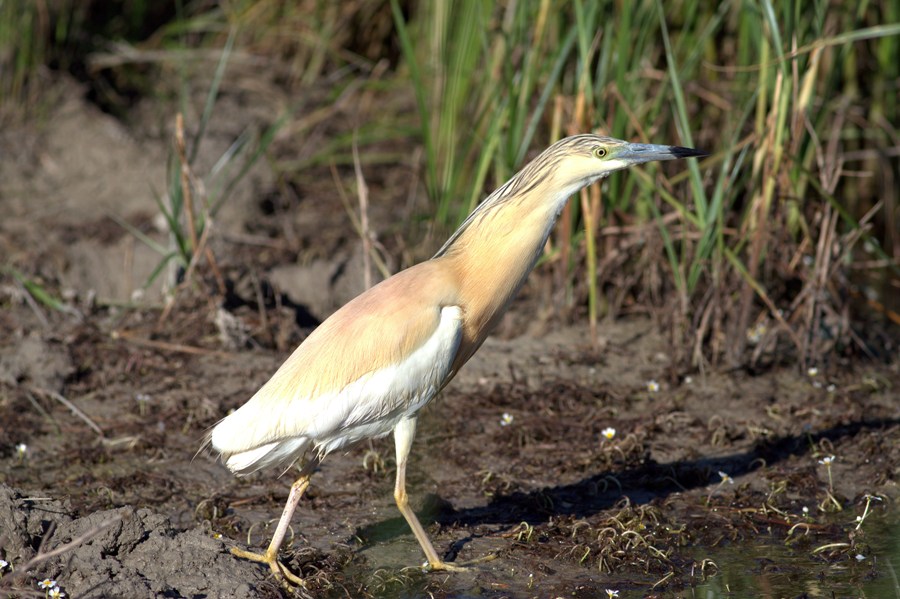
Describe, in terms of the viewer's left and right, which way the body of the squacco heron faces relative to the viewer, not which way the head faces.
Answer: facing to the right of the viewer
